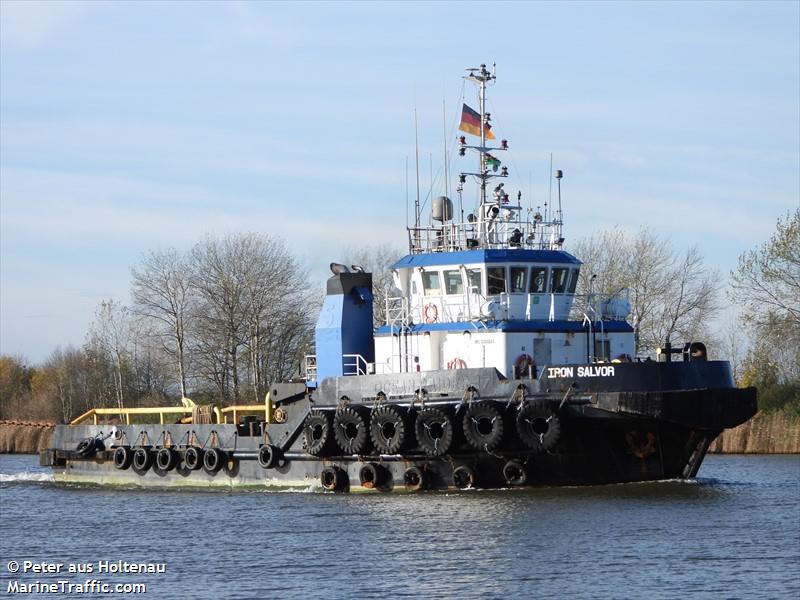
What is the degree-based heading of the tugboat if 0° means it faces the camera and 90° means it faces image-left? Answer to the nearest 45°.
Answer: approximately 315°
